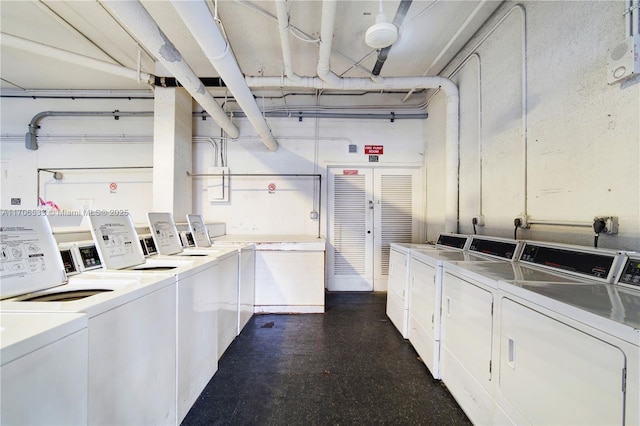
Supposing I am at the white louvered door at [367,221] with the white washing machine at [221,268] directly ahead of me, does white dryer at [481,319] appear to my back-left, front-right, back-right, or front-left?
front-left

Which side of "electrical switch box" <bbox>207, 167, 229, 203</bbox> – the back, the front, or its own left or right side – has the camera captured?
front

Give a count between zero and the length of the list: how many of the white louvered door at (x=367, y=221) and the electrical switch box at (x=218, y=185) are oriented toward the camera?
2

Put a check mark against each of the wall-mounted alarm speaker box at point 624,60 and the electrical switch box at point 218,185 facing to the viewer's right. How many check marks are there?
0

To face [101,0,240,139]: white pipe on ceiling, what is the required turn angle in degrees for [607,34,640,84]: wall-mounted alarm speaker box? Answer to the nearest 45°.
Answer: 0° — it already faces it

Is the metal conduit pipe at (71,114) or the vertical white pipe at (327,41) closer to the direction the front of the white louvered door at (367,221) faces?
the vertical white pipe

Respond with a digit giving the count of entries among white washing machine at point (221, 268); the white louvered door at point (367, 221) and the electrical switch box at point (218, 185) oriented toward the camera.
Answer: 2

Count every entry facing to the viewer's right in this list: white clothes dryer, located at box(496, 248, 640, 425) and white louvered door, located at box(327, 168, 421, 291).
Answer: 0

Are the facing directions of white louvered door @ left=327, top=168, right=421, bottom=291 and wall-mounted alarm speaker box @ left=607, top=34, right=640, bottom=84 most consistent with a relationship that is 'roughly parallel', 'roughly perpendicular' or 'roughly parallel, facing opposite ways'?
roughly perpendicular

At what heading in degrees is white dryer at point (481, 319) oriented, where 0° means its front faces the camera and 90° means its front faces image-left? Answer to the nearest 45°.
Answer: approximately 45°

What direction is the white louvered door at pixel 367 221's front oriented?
toward the camera

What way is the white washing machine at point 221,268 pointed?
to the viewer's right
